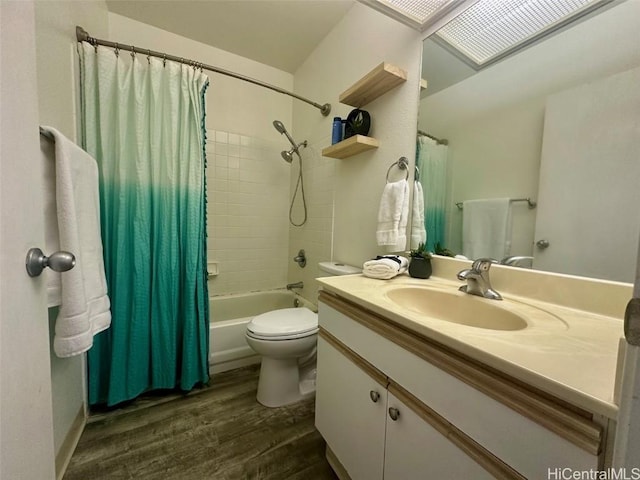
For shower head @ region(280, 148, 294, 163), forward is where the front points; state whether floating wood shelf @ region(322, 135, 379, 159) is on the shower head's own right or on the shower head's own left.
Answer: on the shower head's own left

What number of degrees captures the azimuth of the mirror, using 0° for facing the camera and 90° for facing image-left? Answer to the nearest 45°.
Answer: approximately 45°

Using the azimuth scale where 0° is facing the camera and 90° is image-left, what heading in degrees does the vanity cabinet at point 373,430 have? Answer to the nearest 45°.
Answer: approximately 45°

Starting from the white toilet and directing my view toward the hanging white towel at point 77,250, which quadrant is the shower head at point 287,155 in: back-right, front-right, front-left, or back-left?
back-right

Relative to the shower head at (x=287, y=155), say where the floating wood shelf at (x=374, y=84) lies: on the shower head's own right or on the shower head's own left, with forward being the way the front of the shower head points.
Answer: on the shower head's own left

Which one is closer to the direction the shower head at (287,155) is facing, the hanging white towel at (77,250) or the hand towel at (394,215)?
the hanging white towel

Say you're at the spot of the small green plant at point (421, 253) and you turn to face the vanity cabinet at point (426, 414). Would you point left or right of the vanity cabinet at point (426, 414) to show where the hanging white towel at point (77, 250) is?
right

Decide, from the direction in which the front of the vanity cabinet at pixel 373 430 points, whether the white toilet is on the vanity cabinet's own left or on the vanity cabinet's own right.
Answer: on the vanity cabinet's own right
